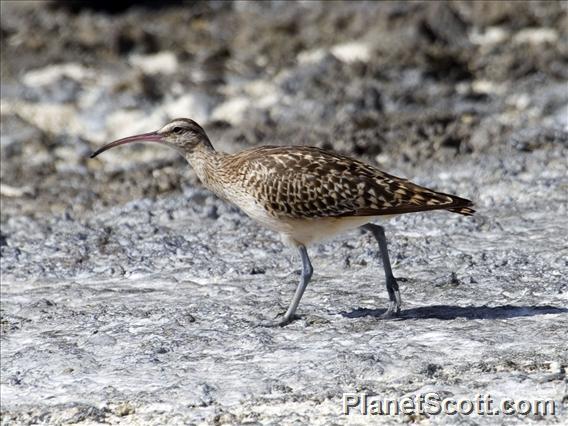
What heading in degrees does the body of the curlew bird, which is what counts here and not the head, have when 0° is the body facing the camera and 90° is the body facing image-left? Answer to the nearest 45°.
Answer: approximately 90°
